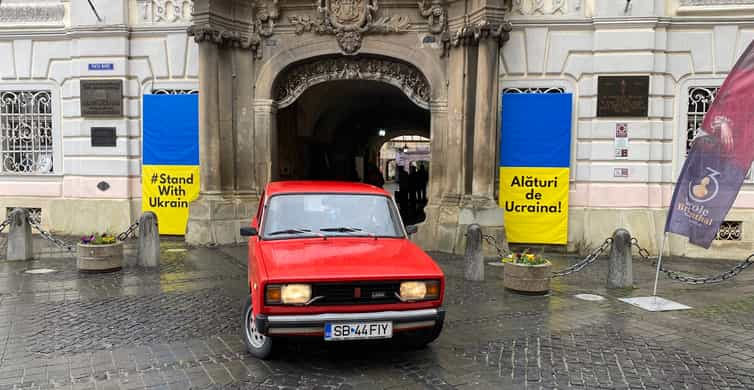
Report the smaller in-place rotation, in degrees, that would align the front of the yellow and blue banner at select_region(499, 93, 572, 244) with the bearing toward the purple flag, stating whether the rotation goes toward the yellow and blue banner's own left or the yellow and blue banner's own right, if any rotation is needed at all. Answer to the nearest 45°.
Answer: approximately 45° to the yellow and blue banner's own left

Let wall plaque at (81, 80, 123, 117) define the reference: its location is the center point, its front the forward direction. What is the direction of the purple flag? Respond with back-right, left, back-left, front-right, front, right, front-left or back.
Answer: front-left

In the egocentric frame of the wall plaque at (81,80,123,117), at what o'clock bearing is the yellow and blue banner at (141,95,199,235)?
The yellow and blue banner is roughly at 10 o'clock from the wall plaque.

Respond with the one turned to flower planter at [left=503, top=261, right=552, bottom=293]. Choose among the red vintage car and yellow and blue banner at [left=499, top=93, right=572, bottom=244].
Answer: the yellow and blue banner

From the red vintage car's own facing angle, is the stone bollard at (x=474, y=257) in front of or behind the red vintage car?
behind

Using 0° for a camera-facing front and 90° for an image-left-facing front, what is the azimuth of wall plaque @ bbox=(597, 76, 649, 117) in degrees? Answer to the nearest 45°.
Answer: approximately 0°
